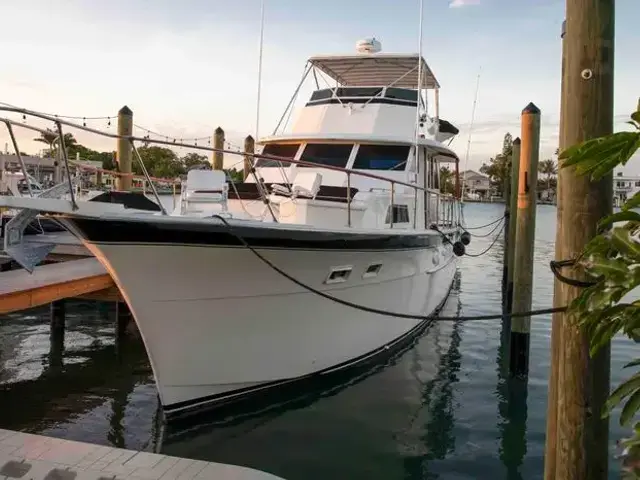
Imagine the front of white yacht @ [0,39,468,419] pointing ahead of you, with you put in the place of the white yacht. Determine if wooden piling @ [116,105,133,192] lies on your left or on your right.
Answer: on your right

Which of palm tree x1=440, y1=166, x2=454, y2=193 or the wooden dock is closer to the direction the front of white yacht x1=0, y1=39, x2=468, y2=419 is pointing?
the wooden dock

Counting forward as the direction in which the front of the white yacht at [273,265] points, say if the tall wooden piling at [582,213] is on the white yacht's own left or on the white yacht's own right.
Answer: on the white yacht's own left

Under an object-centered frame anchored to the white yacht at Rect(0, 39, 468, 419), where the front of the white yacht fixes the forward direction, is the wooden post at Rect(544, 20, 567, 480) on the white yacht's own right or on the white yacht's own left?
on the white yacht's own left

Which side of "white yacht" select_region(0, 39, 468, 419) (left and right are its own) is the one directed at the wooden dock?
right

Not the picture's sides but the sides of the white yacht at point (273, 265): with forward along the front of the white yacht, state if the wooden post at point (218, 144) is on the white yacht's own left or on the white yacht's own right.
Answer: on the white yacht's own right

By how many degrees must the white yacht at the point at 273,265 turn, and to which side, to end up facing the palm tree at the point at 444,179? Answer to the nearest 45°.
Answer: approximately 180°

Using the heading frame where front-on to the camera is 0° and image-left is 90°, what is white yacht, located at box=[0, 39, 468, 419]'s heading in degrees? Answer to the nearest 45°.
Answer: approximately 45°
